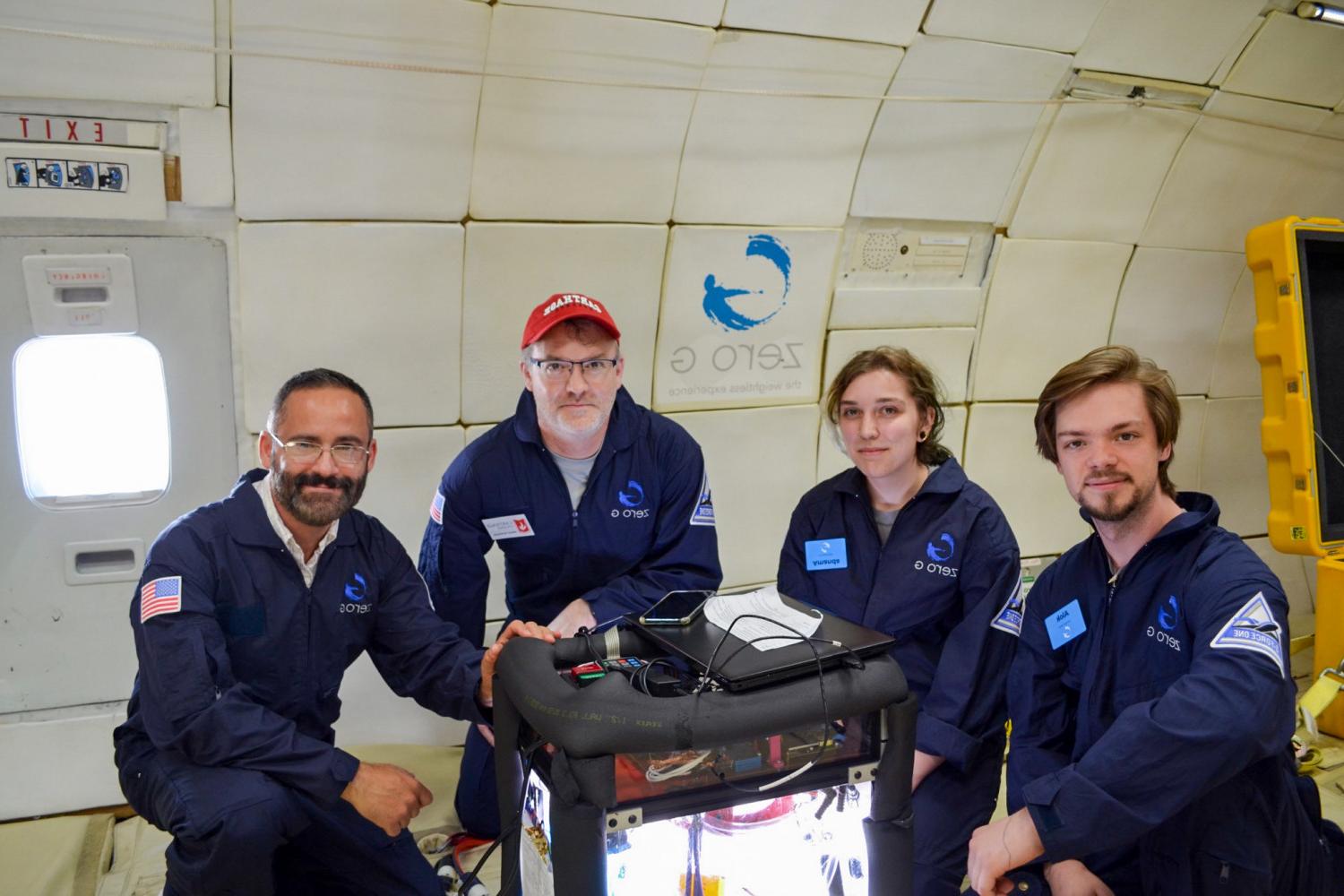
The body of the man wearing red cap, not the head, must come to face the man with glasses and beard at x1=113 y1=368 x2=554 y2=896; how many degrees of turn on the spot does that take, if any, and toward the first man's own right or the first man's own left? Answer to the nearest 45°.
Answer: approximately 45° to the first man's own right

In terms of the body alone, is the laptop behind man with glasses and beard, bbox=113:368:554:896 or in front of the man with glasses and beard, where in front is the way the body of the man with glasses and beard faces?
in front

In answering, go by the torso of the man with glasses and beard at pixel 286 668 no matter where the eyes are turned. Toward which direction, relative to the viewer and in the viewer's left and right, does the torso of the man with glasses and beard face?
facing the viewer and to the right of the viewer

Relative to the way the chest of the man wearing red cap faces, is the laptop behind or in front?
in front

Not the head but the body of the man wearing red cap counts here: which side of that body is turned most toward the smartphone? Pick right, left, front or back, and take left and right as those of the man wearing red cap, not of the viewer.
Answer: front

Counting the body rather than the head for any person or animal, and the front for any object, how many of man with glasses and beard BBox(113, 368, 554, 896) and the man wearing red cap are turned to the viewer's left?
0

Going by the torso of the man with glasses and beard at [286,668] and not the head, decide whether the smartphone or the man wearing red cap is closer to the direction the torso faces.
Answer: the smartphone

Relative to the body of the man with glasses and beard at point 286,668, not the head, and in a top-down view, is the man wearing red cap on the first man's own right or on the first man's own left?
on the first man's own left

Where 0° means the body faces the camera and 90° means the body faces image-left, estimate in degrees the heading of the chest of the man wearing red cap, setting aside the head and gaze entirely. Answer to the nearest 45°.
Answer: approximately 0°
